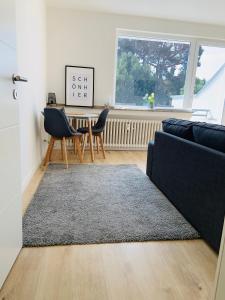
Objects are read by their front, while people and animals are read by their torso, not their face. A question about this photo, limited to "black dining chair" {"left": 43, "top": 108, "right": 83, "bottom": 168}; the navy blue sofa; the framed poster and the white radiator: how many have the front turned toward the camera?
2

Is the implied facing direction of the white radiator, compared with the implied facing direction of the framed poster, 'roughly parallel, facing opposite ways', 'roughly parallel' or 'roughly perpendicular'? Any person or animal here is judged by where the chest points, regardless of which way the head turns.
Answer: roughly parallel

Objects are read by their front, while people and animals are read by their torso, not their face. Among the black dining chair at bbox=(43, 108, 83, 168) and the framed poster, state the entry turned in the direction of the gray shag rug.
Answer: the framed poster

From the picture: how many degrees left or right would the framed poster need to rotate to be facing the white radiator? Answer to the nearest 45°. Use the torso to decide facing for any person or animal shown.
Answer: approximately 90° to its left

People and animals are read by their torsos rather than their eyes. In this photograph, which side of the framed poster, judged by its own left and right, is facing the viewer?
front

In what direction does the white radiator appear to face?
toward the camera

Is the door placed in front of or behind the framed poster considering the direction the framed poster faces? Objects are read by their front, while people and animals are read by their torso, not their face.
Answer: in front

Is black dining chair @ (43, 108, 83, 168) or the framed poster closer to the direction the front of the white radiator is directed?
the black dining chair

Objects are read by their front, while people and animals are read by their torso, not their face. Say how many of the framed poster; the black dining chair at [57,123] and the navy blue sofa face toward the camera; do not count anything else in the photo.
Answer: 1

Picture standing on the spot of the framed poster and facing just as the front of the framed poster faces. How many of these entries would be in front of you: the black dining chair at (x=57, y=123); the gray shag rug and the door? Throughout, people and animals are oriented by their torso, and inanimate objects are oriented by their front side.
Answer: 3

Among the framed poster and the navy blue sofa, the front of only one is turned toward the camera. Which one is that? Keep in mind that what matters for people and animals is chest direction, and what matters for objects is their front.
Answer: the framed poster

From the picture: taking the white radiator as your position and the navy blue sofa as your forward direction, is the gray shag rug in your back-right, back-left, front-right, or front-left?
front-right

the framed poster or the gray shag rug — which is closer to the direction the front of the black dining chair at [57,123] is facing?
the framed poster

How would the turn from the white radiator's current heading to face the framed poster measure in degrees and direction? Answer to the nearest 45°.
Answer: approximately 90° to its right

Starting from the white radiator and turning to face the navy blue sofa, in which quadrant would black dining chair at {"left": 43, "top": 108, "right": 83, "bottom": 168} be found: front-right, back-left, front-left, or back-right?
front-right

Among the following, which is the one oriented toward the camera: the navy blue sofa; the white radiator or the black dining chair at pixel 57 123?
the white radiator

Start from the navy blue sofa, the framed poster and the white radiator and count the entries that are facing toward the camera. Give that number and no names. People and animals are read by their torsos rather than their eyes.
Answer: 2

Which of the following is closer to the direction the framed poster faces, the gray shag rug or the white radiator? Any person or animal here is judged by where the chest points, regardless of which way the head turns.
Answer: the gray shag rug

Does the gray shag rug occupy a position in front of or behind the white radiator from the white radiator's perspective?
in front

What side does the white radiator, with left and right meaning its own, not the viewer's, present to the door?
front

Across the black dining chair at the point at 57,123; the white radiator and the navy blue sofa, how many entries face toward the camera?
1
